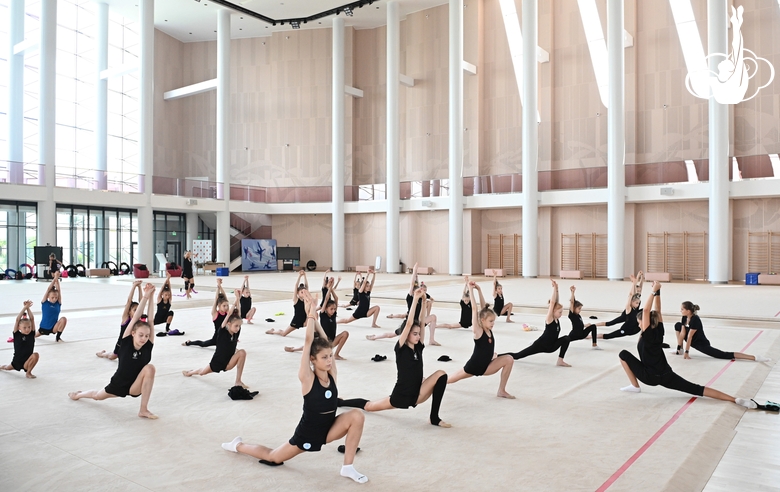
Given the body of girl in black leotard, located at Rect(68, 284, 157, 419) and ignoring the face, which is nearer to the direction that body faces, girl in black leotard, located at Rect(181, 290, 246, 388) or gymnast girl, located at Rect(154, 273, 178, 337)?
the girl in black leotard

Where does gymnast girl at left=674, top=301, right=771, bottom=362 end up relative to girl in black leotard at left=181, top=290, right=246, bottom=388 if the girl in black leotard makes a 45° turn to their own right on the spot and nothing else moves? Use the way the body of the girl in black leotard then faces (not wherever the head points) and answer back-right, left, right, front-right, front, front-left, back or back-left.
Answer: left

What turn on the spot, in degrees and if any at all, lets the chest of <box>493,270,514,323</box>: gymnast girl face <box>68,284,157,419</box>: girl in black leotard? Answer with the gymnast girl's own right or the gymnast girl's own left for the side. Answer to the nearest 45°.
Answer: approximately 90° to the gymnast girl's own right

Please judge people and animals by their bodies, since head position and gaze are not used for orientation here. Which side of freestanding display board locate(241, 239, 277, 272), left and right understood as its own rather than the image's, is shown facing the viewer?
front

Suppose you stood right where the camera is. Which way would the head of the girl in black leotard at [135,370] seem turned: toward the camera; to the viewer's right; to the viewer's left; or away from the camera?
toward the camera

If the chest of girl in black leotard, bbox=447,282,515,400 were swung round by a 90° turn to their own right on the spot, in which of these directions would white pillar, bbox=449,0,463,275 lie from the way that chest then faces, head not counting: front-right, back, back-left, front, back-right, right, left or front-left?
back-right

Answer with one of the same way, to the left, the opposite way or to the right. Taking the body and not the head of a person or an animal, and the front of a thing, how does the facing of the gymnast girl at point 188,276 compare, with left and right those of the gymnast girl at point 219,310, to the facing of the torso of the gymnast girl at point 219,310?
the same way

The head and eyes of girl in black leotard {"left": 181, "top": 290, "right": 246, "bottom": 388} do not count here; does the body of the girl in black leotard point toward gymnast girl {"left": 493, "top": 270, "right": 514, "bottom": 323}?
no

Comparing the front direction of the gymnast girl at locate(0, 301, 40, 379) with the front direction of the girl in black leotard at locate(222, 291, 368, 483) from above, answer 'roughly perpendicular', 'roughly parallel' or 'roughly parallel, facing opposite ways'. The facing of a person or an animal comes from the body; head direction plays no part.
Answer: roughly parallel

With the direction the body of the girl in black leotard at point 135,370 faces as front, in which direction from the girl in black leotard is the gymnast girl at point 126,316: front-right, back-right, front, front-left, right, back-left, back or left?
back-left

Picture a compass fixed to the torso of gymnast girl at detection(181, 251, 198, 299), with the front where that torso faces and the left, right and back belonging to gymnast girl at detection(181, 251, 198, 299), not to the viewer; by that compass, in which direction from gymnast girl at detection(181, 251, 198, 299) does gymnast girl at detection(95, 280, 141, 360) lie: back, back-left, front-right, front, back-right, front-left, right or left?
front-right

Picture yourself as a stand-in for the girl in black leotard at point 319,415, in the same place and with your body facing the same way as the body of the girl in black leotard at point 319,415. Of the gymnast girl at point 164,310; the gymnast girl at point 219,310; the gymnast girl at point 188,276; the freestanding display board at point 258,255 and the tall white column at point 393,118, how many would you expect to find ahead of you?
0

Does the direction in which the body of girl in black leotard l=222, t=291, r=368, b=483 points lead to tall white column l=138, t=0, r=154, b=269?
no

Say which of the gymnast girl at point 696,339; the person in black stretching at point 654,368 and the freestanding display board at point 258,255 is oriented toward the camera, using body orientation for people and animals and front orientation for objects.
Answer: the freestanding display board
